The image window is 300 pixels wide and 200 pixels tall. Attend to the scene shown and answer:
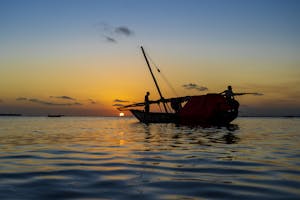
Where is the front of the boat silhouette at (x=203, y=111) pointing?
to the viewer's left
